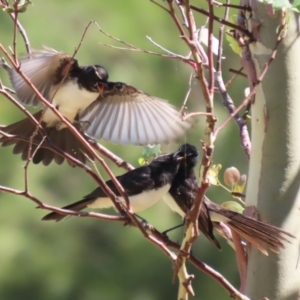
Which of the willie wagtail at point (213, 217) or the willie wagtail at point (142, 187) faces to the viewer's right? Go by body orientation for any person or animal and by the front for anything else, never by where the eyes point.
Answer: the willie wagtail at point (142, 187)

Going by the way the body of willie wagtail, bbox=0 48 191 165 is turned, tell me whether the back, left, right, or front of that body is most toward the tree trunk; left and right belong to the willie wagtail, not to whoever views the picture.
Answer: front

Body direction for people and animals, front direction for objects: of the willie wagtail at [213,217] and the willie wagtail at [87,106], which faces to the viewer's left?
the willie wagtail at [213,217]

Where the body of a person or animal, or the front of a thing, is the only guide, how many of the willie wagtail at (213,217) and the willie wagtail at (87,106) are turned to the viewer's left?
1

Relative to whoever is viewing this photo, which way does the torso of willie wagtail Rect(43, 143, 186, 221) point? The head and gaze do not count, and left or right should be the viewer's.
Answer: facing to the right of the viewer

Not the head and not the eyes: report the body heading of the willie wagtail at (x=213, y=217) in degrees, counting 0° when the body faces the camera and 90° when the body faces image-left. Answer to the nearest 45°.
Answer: approximately 90°

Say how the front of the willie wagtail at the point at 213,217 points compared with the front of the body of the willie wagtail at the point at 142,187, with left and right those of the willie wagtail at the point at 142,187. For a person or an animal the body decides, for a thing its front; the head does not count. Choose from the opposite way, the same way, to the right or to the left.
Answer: the opposite way

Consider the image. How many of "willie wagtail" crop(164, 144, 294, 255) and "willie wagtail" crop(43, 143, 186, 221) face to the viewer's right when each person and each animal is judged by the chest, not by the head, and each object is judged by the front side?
1
